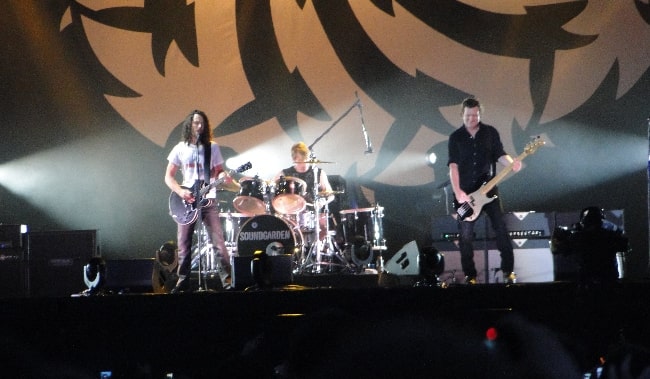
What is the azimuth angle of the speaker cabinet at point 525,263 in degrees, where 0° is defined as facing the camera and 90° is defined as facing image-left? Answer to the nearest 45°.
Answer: approximately 0°

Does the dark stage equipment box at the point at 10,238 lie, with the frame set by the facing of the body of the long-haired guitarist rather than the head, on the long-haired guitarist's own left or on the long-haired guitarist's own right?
on the long-haired guitarist's own right

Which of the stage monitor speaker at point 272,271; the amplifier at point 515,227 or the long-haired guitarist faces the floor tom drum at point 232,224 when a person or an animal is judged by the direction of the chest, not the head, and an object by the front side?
the stage monitor speaker

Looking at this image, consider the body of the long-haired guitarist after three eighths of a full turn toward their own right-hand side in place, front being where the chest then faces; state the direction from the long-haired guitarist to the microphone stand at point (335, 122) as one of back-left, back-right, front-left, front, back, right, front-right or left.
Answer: right
